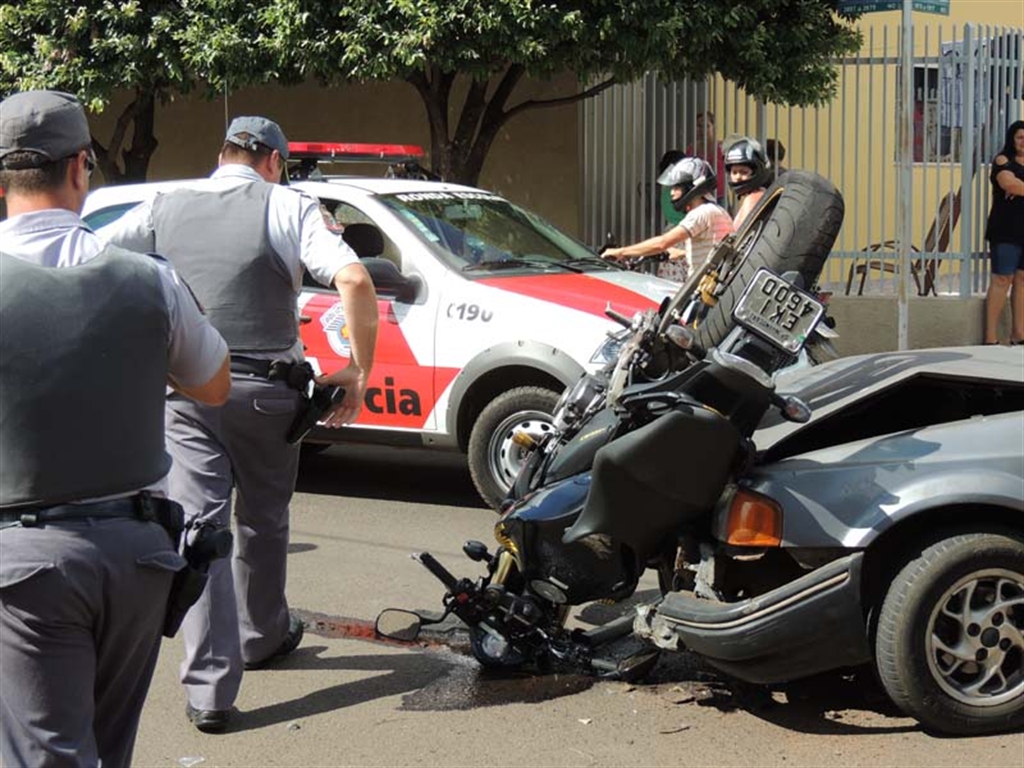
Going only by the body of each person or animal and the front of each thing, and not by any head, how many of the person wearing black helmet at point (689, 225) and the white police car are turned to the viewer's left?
1

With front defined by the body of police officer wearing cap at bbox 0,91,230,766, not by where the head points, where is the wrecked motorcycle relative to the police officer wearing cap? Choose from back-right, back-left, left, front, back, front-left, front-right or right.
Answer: front-right

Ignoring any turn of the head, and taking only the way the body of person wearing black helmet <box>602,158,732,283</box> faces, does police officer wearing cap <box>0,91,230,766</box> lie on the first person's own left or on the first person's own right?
on the first person's own left

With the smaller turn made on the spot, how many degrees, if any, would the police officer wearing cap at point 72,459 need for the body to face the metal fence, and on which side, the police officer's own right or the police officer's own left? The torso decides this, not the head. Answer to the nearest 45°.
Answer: approximately 45° to the police officer's own right

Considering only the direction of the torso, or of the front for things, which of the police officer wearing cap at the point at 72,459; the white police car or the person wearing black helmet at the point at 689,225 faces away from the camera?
the police officer wearing cap

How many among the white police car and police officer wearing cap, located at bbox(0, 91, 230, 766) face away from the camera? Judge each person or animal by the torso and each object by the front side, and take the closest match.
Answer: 1

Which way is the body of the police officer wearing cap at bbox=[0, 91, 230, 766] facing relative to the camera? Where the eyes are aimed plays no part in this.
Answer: away from the camera

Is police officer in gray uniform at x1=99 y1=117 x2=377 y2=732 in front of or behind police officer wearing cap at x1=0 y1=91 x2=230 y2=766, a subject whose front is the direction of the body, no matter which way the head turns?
in front

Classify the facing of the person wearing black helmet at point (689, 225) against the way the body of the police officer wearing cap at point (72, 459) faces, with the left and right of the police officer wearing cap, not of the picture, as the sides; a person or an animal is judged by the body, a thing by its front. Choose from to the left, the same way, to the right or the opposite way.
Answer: to the left

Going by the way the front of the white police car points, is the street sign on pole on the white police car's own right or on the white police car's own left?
on the white police car's own left

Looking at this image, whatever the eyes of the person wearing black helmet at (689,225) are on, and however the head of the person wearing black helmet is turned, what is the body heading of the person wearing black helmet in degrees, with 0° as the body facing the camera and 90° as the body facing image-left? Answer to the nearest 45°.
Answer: approximately 90°

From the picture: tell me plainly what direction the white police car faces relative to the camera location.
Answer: facing the viewer and to the right of the viewer

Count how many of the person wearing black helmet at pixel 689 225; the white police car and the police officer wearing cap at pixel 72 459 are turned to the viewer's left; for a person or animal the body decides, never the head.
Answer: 1
